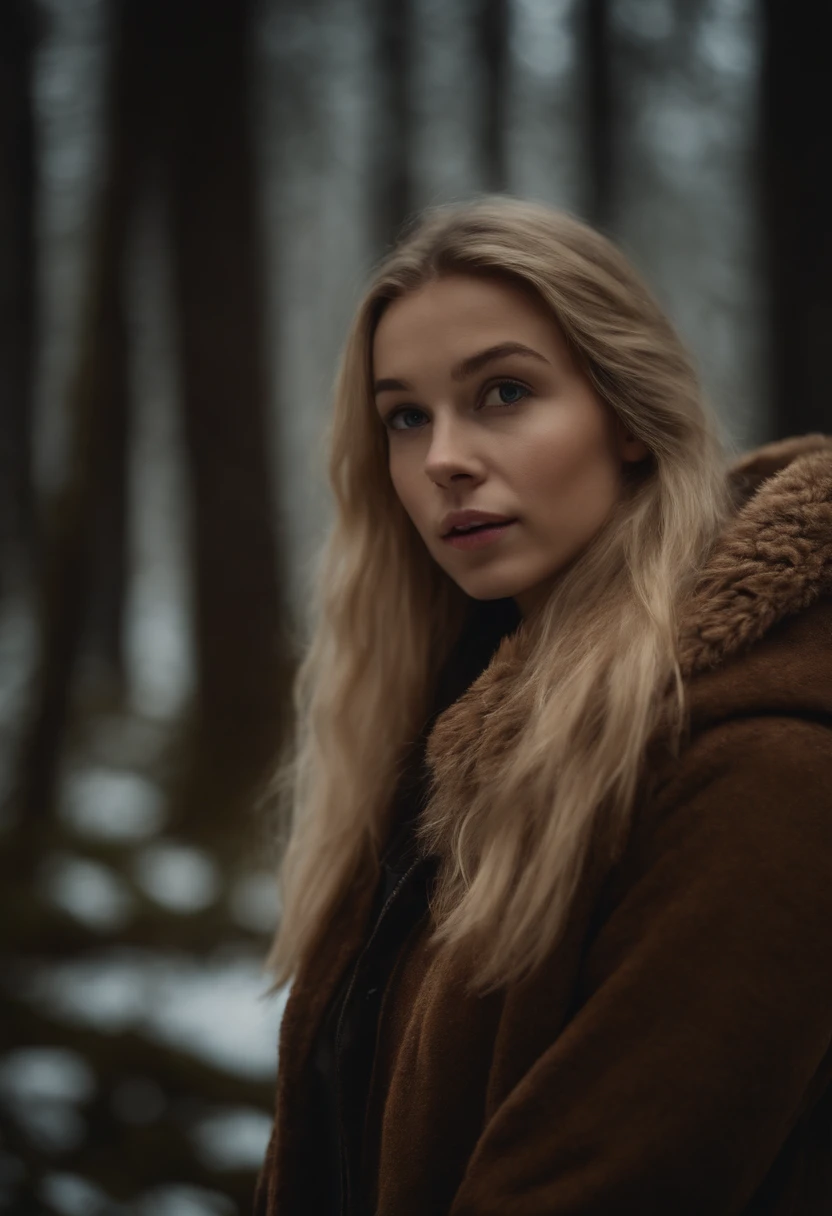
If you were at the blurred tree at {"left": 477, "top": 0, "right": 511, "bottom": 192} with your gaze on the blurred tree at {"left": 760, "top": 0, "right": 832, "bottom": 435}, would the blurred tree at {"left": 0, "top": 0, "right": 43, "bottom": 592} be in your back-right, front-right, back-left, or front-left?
front-right

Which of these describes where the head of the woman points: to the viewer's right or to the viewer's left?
to the viewer's left

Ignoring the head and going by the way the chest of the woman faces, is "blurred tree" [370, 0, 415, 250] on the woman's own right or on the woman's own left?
on the woman's own right

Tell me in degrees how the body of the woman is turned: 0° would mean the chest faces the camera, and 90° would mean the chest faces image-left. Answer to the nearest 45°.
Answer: approximately 45°

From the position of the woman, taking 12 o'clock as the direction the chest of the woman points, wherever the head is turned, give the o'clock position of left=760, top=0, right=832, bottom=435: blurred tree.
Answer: The blurred tree is roughly at 5 o'clock from the woman.

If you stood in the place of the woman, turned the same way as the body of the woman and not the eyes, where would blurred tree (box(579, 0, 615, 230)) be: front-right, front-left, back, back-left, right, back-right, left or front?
back-right

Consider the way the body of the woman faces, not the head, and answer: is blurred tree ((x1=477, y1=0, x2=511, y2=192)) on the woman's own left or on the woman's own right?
on the woman's own right
